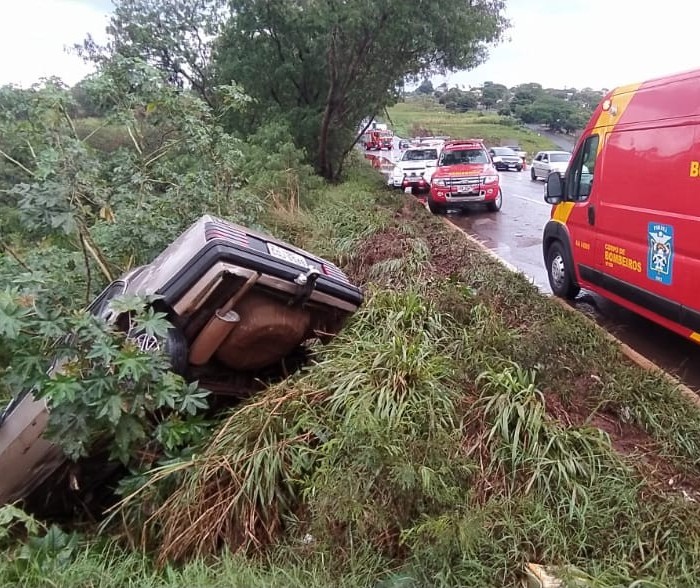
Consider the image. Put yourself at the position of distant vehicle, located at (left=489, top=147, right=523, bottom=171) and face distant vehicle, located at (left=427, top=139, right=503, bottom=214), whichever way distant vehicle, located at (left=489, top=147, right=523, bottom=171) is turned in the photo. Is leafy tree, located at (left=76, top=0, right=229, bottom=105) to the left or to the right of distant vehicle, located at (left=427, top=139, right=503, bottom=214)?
right

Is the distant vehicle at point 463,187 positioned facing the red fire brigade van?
yes

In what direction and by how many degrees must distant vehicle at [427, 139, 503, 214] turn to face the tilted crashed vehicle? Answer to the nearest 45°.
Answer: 0° — it already faces it

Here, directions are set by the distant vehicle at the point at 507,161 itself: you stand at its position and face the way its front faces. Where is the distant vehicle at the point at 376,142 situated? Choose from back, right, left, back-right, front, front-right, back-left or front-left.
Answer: back

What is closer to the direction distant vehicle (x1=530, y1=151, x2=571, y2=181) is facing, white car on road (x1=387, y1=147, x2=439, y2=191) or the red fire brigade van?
the white car on road

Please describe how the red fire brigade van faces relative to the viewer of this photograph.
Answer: facing away from the viewer and to the left of the viewer

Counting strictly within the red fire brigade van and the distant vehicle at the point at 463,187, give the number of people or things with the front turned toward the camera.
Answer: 1
